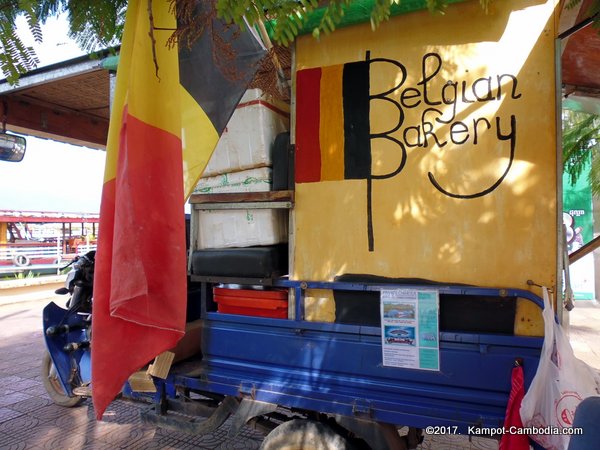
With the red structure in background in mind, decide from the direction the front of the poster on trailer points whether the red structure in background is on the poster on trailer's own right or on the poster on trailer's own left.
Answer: on the poster on trailer's own right

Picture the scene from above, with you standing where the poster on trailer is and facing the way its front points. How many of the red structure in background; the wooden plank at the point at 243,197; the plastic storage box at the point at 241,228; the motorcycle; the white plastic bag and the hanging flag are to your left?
1

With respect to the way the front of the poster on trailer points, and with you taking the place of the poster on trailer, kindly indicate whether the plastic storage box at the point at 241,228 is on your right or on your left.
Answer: on your right

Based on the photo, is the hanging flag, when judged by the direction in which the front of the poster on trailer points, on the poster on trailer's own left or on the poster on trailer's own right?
on the poster on trailer's own right

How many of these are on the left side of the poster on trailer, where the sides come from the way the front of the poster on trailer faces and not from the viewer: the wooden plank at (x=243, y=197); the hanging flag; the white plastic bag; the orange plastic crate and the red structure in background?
1

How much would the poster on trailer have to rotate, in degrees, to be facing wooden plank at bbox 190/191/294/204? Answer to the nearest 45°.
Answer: approximately 90° to its right

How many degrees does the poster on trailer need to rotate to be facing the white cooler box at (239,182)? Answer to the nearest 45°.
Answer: approximately 90° to its right

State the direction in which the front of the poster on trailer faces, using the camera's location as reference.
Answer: facing the viewer

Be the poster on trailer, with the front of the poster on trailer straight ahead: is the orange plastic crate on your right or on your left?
on your right

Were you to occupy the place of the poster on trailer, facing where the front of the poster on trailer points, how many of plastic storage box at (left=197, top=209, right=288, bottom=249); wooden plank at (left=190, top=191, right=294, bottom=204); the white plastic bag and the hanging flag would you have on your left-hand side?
1

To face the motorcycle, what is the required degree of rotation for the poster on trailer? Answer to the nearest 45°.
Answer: approximately 90° to its right

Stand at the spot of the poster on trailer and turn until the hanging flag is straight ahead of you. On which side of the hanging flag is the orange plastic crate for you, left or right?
right

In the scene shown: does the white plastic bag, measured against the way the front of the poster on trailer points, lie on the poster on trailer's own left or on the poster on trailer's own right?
on the poster on trailer's own left
